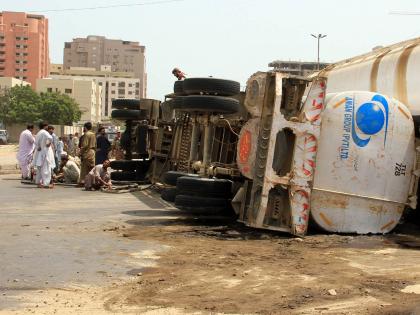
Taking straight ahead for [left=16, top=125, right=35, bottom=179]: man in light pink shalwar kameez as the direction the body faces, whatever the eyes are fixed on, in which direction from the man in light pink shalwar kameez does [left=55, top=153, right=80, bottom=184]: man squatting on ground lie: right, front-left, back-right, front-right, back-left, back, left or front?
front-right

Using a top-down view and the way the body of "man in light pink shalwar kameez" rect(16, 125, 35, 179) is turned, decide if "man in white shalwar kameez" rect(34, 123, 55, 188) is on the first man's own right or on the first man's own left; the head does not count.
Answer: on the first man's own right

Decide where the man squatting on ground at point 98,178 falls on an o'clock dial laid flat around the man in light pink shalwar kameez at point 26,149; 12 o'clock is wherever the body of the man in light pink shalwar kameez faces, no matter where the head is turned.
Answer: The man squatting on ground is roughly at 2 o'clock from the man in light pink shalwar kameez.

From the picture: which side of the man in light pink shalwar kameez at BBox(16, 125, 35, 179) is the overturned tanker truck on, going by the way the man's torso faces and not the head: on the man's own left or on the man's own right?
on the man's own right

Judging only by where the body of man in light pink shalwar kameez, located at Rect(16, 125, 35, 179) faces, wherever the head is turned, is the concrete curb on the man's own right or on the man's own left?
on the man's own left

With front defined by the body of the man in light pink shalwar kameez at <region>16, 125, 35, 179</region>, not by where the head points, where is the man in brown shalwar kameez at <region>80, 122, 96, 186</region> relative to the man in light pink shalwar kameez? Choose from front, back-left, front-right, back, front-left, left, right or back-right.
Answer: front-right

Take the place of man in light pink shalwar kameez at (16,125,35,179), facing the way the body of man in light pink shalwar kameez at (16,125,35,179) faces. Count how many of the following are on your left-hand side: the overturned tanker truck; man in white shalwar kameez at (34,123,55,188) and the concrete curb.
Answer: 1

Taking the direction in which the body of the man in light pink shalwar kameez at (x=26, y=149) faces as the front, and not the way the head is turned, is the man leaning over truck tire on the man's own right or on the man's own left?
on the man's own right

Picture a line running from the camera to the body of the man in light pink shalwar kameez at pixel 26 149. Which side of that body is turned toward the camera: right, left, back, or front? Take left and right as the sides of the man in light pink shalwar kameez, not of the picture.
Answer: right

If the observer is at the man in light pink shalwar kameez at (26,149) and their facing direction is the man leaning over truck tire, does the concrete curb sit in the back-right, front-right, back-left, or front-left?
back-left
